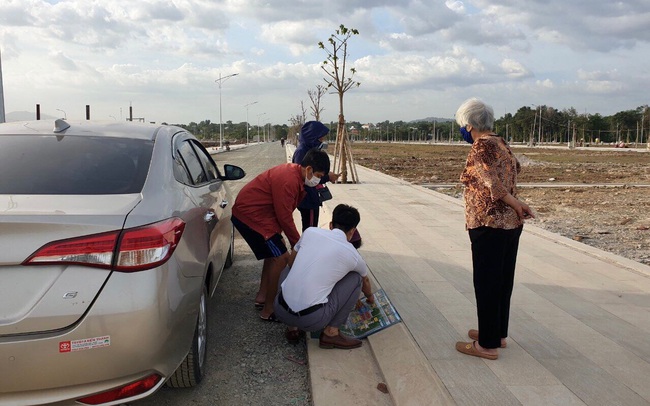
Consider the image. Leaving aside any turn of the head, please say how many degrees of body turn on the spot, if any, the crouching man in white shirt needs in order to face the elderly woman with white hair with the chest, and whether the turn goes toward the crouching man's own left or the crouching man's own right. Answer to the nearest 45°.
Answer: approximately 45° to the crouching man's own right

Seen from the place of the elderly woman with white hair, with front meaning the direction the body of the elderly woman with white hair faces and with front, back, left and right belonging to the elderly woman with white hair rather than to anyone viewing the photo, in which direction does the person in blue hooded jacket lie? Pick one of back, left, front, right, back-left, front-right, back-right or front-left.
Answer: front-right

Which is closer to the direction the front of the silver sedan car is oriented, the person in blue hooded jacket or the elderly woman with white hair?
the person in blue hooded jacket

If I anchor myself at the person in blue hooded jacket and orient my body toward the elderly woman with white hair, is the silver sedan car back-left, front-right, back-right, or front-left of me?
front-right

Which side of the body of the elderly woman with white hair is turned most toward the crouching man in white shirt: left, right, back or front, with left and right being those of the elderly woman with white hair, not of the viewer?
front

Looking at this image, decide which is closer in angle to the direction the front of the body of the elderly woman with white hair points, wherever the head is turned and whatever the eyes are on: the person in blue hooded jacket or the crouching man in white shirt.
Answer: the crouching man in white shirt

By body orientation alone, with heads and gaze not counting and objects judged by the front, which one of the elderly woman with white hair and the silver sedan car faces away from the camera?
the silver sedan car

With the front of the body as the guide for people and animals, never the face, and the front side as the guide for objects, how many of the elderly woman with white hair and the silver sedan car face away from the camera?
1

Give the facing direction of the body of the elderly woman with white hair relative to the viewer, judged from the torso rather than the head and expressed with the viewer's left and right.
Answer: facing to the left of the viewer

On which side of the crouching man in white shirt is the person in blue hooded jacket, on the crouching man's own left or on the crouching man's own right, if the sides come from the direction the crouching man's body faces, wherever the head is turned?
on the crouching man's own left

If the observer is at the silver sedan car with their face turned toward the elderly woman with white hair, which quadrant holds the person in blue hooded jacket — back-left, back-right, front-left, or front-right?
front-left

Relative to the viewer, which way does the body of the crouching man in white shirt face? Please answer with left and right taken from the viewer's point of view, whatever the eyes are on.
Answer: facing away from the viewer and to the right of the viewer

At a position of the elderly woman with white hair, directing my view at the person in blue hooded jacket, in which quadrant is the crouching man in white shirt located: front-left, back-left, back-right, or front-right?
front-left

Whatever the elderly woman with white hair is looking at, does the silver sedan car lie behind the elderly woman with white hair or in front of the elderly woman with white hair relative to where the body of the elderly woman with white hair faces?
in front

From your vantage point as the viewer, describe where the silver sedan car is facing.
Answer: facing away from the viewer

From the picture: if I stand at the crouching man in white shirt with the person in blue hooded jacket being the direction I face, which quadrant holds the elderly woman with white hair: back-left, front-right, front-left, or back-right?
back-right

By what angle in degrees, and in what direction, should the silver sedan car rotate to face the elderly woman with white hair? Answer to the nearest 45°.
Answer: approximately 90° to its right

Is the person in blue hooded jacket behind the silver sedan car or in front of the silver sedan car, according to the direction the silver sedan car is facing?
in front
